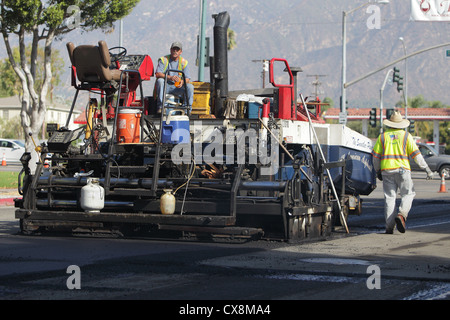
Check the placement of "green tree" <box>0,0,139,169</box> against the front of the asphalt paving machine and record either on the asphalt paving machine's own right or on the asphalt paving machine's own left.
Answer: on the asphalt paving machine's own left

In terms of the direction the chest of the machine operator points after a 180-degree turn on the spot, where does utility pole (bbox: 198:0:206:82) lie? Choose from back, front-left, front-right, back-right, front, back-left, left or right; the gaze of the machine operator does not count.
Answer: front

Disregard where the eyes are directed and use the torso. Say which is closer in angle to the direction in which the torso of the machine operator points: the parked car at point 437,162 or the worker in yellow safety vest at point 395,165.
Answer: the worker in yellow safety vest

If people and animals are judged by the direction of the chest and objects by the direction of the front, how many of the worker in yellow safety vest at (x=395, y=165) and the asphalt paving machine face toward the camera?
0

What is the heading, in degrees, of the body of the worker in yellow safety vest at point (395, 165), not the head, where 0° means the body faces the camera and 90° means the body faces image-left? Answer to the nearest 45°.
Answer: approximately 180°

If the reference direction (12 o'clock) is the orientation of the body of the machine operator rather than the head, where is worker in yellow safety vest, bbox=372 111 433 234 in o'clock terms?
The worker in yellow safety vest is roughly at 9 o'clock from the machine operator.

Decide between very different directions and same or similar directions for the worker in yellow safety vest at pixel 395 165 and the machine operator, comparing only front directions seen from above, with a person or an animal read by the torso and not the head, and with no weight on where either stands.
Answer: very different directions

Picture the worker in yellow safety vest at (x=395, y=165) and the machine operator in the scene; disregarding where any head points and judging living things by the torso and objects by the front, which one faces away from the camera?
the worker in yellow safety vest

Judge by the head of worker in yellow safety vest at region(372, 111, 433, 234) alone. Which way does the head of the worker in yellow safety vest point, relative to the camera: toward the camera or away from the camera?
away from the camera

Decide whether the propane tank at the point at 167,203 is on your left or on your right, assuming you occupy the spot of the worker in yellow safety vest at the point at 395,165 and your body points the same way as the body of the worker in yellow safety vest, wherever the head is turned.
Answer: on your left

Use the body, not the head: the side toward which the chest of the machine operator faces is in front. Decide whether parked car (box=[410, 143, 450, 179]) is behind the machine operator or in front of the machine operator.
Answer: behind

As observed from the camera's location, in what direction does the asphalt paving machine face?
facing away from the viewer and to the right of the viewer

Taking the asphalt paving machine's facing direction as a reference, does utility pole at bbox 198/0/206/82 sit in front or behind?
in front

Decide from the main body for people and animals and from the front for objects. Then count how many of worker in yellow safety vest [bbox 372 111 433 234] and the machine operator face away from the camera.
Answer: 1
